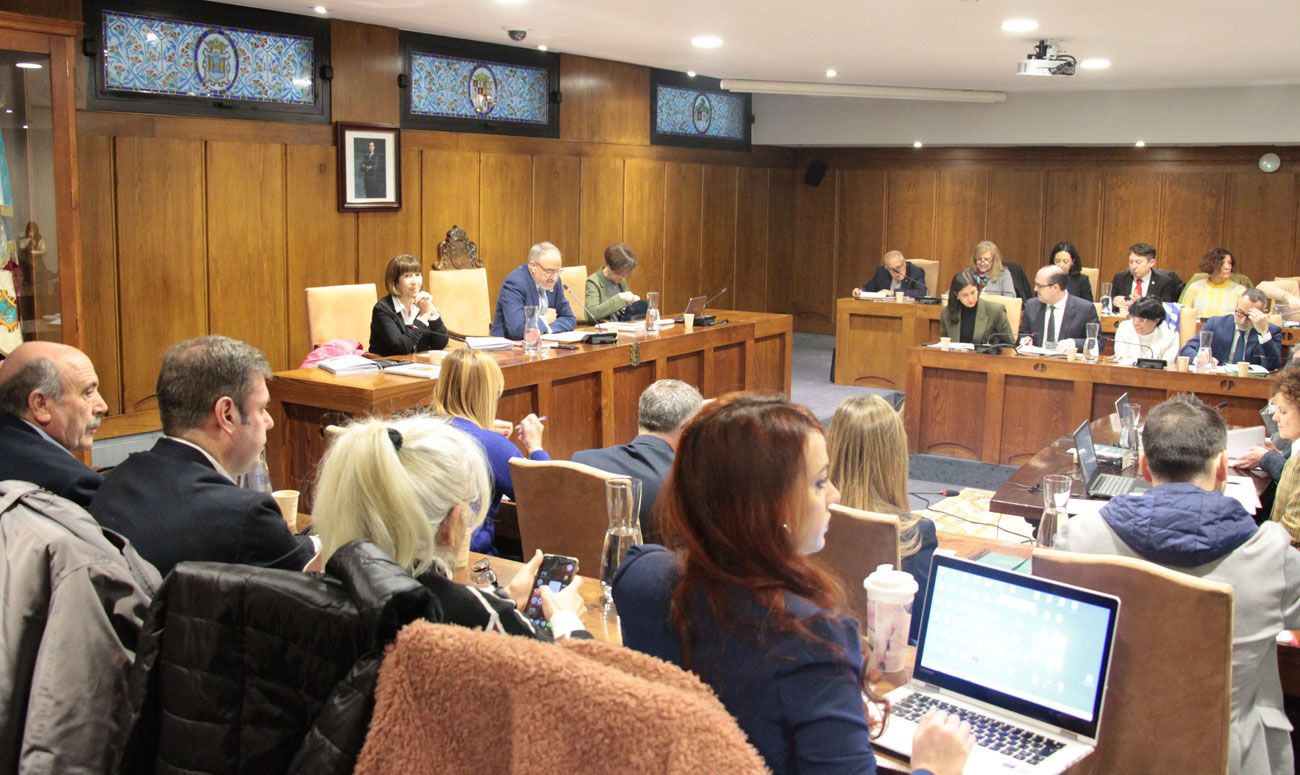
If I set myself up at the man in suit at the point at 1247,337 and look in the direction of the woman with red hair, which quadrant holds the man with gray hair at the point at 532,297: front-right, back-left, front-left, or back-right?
front-right

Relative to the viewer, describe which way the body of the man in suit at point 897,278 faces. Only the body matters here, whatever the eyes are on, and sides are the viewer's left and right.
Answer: facing the viewer

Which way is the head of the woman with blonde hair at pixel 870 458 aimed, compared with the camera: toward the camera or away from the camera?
away from the camera

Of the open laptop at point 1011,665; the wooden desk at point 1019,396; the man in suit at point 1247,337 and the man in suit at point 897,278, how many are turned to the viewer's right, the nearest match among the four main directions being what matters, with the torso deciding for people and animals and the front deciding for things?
0

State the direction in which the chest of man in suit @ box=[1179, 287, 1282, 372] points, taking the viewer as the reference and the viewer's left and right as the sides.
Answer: facing the viewer

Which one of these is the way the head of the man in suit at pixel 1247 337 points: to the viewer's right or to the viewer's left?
to the viewer's left

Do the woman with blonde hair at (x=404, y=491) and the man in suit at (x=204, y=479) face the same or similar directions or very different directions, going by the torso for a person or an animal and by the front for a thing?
same or similar directions

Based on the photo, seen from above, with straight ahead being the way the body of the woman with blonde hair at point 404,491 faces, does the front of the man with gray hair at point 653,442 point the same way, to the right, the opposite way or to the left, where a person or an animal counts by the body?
the same way

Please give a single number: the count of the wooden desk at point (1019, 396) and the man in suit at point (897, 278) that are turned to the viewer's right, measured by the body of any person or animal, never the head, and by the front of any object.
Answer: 0

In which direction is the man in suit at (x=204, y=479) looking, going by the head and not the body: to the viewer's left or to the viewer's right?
to the viewer's right

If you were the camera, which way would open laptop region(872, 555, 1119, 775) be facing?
facing the viewer and to the left of the viewer

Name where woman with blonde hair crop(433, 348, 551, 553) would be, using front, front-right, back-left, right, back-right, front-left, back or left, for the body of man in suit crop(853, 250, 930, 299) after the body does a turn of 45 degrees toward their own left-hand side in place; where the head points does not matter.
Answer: front-right

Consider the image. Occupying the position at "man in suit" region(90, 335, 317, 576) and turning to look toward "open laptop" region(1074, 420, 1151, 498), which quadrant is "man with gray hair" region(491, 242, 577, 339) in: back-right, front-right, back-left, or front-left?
front-left

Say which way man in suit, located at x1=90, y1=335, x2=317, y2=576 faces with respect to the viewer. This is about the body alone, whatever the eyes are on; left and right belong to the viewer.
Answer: facing away from the viewer and to the right of the viewer

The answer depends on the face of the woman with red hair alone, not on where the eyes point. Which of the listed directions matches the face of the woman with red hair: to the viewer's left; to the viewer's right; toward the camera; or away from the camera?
to the viewer's right

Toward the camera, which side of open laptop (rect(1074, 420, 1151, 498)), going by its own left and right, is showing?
right

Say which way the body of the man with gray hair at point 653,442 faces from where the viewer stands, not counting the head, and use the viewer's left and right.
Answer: facing away from the viewer and to the right of the viewer

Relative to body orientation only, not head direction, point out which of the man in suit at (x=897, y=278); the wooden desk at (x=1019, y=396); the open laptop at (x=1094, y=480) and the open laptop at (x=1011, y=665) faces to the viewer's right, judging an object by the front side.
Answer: the open laptop at (x=1094, y=480)
